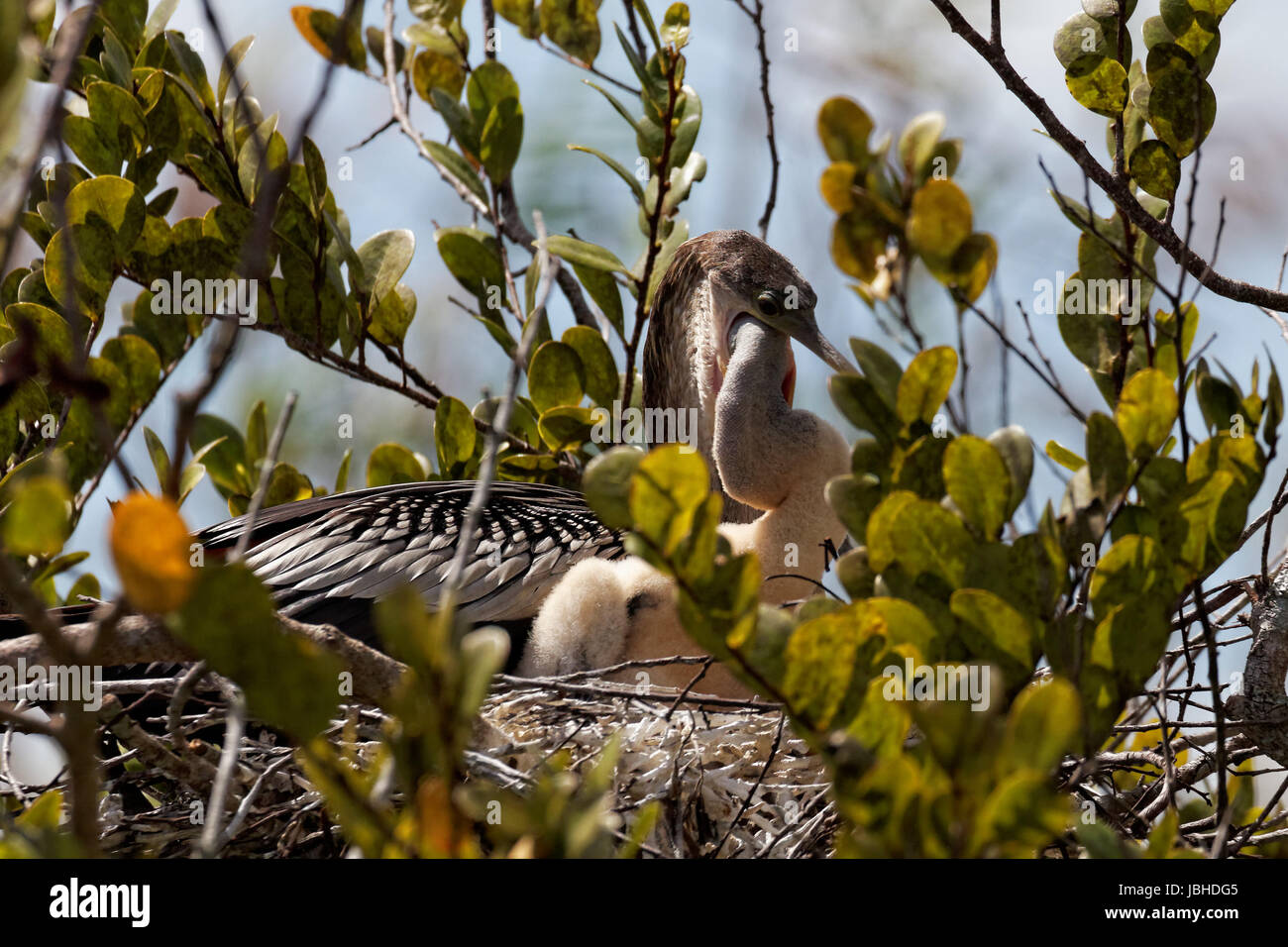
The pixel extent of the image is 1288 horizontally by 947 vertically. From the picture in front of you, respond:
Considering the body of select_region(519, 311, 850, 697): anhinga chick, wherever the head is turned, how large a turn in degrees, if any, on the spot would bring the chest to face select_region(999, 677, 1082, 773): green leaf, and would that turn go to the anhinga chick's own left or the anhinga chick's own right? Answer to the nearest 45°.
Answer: approximately 90° to the anhinga chick's own right

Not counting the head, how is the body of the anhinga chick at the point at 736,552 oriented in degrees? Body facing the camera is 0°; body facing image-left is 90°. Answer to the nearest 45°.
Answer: approximately 270°

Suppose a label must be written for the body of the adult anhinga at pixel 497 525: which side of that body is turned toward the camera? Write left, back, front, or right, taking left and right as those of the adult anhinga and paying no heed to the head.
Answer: right

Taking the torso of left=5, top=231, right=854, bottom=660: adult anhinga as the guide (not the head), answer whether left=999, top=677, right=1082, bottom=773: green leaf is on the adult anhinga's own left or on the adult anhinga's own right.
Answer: on the adult anhinga's own right

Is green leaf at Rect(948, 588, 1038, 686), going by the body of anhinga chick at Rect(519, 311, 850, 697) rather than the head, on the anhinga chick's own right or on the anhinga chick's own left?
on the anhinga chick's own right
